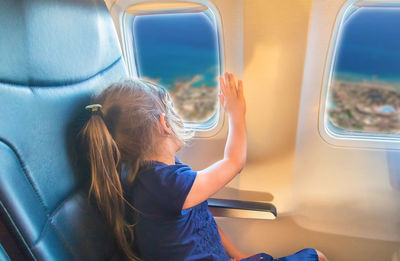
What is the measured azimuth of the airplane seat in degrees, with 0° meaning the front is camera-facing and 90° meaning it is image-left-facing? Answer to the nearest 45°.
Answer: approximately 315°

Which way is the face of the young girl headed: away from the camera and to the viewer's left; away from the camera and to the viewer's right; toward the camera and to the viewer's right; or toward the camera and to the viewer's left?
away from the camera and to the viewer's right
